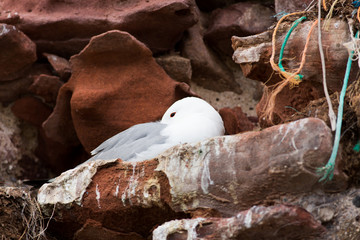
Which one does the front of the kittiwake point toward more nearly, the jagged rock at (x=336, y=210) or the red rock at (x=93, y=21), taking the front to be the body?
the jagged rock

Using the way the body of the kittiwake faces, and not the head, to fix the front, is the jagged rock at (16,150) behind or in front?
behind

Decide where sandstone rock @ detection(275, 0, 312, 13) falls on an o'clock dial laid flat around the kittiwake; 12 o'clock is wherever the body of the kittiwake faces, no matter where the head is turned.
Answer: The sandstone rock is roughly at 11 o'clock from the kittiwake.

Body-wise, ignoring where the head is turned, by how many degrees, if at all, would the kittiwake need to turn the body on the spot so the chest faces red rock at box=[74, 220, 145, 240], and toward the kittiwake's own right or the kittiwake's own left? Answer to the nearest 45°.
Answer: approximately 135° to the kittiwake's own right

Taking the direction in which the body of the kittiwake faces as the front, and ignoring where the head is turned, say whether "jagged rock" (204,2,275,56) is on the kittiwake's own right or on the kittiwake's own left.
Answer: on the kittiwake's own left

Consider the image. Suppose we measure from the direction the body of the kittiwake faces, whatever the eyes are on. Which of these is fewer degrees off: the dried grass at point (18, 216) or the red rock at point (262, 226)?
the red rock

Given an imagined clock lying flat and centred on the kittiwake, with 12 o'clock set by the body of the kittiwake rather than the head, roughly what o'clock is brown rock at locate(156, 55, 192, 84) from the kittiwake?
The brown rock is roughly at 9 o'clock from the kittiwake.

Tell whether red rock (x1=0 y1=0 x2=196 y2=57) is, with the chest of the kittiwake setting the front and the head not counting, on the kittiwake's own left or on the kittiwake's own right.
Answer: on the kittiwake's own left

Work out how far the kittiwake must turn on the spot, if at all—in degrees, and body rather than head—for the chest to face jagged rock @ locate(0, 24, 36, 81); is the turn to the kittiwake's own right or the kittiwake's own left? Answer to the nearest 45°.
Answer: approximately 135° to the kittiwake's own left

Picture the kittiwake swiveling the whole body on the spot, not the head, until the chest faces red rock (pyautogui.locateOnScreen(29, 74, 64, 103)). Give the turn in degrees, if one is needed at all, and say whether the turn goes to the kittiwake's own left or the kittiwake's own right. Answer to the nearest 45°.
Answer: approximately 135° to the kittiwake's own left

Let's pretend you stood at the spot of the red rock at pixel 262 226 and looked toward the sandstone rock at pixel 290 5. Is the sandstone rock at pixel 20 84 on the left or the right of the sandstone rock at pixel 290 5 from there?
left

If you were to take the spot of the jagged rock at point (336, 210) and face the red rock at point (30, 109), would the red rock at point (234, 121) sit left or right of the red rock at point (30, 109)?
right

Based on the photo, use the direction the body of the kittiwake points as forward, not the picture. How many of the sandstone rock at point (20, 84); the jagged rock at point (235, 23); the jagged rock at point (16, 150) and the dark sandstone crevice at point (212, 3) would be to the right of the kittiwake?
0

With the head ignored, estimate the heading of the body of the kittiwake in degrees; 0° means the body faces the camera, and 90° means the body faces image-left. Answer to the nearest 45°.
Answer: approximately 270°

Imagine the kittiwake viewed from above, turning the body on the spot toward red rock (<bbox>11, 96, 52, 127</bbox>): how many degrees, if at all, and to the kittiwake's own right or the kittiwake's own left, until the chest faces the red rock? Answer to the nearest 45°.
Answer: approximately 135° to the kittiwake's own left
